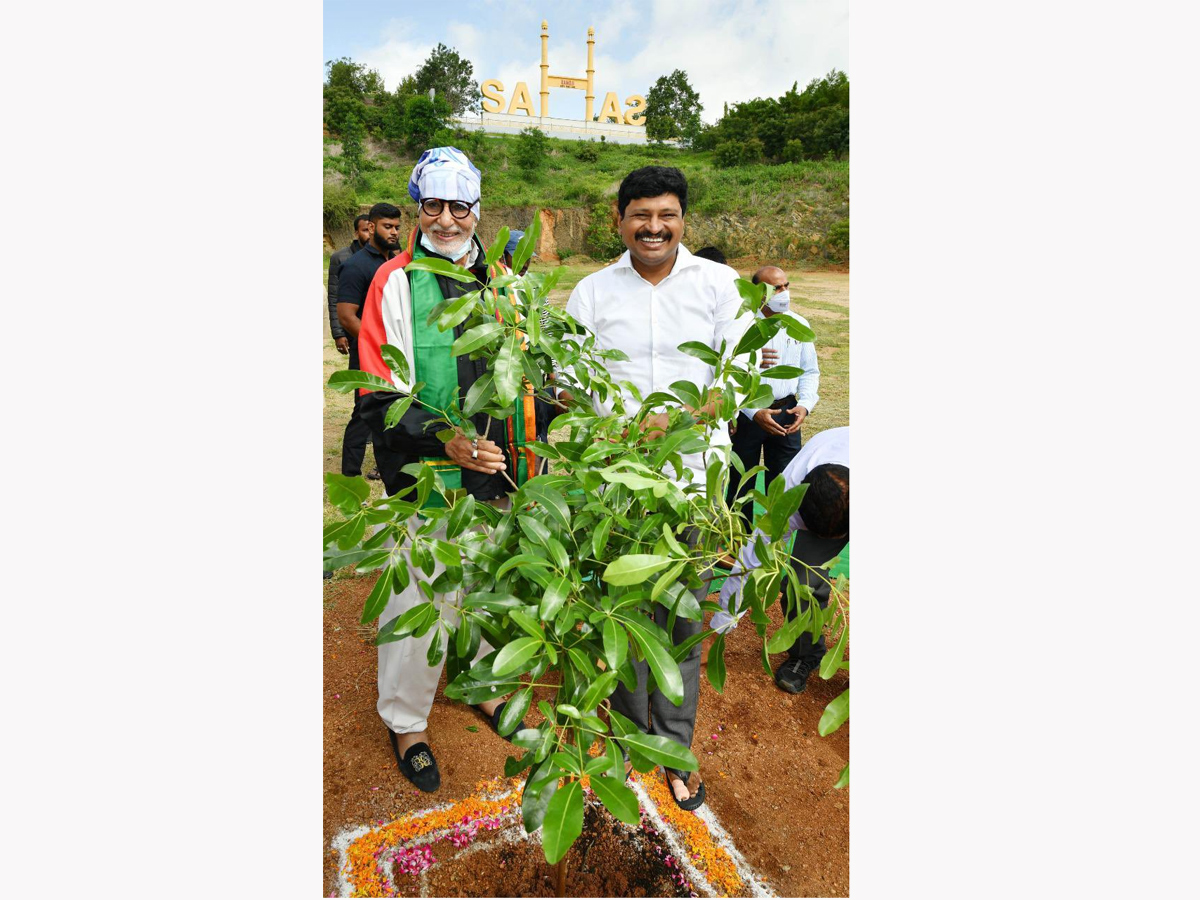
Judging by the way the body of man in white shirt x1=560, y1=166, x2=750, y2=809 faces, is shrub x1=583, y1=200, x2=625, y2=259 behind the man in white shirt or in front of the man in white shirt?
behind

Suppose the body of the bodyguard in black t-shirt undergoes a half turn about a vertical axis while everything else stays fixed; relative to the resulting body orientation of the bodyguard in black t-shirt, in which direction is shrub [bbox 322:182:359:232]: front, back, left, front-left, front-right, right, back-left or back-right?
front-right

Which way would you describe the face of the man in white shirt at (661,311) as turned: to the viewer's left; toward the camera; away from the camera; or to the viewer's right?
toward the camera

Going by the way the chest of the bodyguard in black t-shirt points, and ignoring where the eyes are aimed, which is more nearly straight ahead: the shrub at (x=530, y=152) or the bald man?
the bald man

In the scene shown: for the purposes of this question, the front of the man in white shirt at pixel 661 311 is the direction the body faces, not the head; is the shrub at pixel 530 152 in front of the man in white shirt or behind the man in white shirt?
behind

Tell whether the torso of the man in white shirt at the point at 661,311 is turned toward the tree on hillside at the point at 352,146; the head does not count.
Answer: no

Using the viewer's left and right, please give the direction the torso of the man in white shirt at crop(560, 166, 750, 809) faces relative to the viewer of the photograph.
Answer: facing the viewer

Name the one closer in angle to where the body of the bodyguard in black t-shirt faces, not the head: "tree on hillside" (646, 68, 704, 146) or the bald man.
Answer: the bald man

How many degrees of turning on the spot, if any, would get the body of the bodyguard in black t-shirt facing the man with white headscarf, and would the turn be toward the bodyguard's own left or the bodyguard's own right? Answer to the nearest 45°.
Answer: approximately 45° to the bodyguard's own right

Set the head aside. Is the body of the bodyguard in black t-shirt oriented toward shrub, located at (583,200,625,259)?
no

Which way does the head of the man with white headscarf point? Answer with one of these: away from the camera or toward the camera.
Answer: toward the camera

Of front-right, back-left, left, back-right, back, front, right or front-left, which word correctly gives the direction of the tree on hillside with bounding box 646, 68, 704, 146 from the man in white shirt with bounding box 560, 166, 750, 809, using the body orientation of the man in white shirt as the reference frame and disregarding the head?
back

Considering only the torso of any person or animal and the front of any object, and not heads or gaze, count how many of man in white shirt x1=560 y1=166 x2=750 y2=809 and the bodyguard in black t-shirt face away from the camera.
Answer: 0

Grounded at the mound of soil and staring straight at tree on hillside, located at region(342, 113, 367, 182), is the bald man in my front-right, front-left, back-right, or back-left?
front-right

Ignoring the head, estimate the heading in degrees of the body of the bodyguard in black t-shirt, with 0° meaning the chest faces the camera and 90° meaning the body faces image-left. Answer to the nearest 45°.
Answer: approximately 315°

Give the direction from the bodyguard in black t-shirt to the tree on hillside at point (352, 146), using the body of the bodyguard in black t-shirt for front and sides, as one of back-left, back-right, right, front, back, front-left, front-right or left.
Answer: back-left
